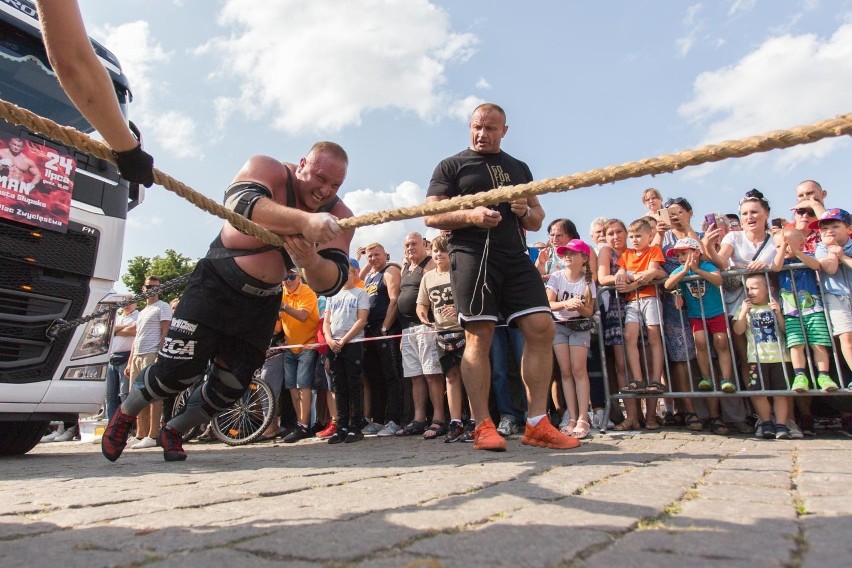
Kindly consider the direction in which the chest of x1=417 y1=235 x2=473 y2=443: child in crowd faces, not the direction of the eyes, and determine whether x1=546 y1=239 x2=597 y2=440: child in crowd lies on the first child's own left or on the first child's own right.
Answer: on the first child's own left

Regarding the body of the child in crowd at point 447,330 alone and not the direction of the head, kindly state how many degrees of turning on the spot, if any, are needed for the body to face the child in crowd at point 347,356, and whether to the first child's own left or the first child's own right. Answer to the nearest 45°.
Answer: approximately 135° to the first child's own right

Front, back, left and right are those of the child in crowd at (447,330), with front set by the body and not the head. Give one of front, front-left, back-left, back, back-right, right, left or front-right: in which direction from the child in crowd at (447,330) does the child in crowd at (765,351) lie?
left

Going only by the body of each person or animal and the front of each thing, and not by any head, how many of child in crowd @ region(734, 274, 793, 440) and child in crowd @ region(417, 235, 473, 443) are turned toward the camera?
2

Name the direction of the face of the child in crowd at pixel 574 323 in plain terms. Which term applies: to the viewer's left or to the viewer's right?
to the viewer's left

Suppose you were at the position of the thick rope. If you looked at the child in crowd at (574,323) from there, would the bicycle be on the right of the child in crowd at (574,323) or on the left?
left

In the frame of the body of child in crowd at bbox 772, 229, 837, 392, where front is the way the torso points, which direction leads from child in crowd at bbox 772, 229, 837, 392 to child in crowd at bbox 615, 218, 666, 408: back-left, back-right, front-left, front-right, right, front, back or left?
right

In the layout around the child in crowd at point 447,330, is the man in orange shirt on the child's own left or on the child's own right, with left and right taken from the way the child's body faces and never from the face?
on the child's own right

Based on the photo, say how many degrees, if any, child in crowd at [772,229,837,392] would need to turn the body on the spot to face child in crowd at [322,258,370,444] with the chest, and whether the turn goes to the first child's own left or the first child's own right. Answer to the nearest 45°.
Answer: approximately 90° to the first child's own right

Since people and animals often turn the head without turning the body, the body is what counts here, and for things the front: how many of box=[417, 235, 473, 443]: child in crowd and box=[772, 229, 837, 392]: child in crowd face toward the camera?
2
